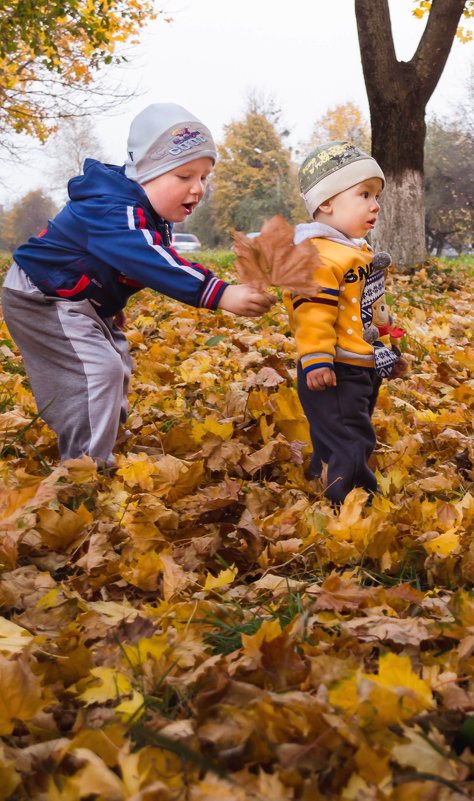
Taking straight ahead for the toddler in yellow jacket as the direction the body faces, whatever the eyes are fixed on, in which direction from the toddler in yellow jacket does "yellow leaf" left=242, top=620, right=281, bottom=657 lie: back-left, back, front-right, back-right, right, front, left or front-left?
front-right

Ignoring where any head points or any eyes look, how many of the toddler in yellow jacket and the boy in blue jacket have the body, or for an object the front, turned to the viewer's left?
0

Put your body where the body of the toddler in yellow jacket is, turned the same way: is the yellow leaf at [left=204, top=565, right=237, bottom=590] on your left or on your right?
on your right

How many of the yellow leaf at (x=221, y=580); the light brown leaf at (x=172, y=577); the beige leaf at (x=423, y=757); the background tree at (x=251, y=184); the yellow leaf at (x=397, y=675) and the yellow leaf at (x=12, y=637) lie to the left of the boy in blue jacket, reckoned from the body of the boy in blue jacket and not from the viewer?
1

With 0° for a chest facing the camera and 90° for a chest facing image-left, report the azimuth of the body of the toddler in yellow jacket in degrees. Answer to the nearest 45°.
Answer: approximately 315°

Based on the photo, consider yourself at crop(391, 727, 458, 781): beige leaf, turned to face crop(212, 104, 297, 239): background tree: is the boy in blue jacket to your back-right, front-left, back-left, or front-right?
front-left

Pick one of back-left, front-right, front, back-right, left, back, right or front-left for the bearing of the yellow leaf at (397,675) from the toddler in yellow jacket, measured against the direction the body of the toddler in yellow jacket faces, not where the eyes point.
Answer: front-right

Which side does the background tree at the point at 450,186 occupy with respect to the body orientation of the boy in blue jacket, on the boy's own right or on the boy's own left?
on the boy's own left

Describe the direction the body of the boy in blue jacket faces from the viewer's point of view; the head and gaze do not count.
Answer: to the viewer's right

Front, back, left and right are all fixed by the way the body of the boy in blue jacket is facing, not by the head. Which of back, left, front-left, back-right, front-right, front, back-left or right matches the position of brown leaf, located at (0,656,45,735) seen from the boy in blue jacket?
right
